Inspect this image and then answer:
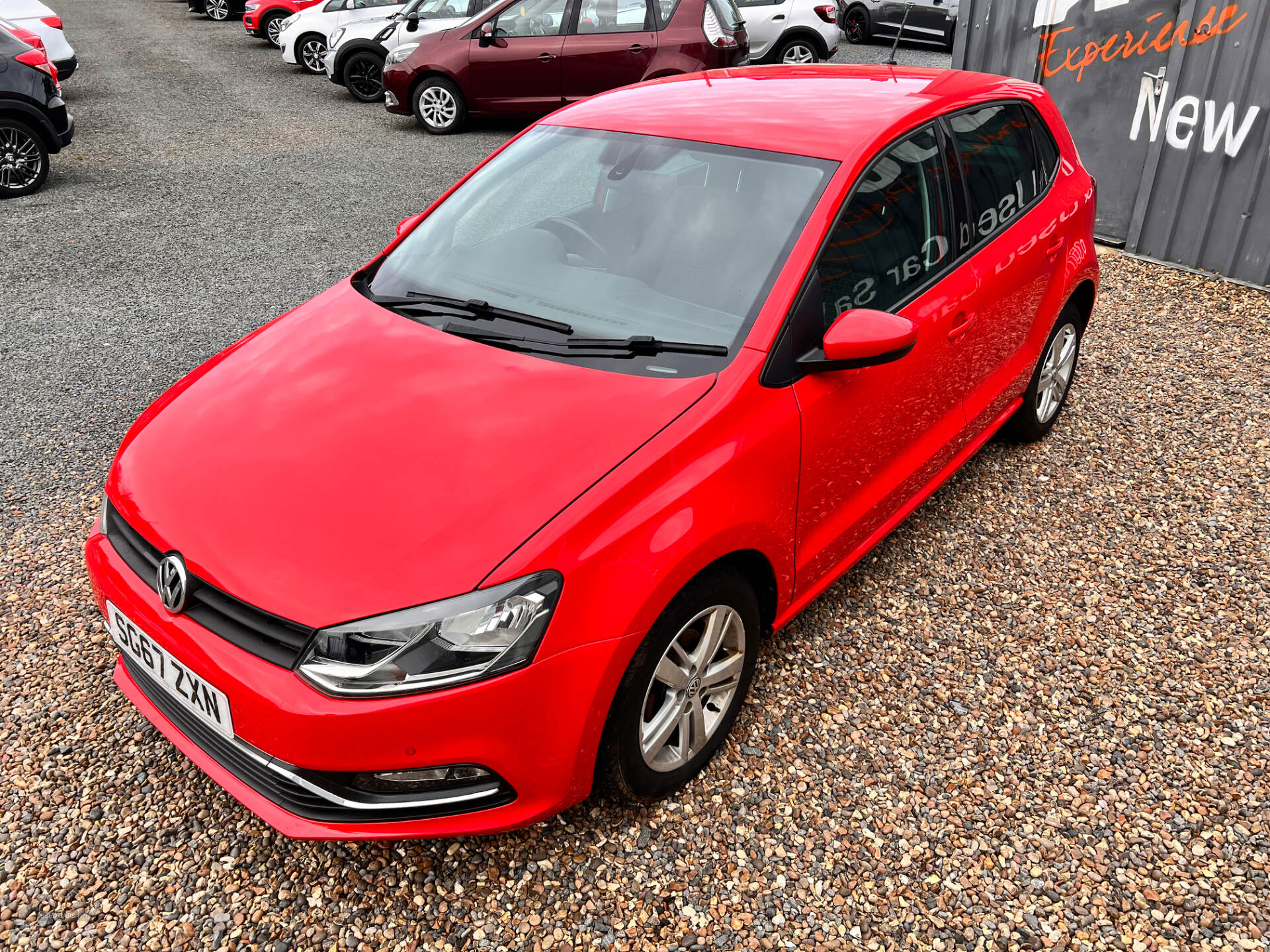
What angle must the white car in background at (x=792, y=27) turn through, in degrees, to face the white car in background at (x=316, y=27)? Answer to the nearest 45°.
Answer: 0° — it already faces it

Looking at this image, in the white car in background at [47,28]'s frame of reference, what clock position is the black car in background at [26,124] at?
The black car in background is roughly at 9 o'clock from the white car in background.

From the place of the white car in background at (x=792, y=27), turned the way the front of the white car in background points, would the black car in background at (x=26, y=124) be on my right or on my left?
on my left

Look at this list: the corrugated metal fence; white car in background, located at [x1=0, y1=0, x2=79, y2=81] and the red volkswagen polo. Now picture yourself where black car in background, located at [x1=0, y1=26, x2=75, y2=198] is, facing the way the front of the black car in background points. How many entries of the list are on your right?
1

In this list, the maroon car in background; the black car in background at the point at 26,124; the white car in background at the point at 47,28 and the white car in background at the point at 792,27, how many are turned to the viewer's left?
4

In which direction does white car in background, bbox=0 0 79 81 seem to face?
to the viewer's left

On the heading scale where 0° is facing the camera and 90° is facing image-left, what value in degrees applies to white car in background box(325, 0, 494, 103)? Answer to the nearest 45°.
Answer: approximately 45°

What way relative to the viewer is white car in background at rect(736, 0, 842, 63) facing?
to the viewer's left

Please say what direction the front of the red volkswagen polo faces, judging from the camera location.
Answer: facing the viewer and to the left of the viewer

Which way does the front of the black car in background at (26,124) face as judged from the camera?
facing to the left of the viewer

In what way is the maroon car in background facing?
to the viewer's left

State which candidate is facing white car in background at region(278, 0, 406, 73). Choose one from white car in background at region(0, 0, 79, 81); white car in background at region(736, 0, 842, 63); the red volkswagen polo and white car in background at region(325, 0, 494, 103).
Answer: white car in background at region(736, 0, 842, 63)

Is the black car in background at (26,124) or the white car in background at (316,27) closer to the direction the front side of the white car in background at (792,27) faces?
the white car in background

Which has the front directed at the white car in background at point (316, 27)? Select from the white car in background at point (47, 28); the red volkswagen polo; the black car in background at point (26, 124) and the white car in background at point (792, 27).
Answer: the white car in background at point (792, 27)

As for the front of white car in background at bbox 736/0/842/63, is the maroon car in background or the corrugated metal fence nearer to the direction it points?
the maroon car in background

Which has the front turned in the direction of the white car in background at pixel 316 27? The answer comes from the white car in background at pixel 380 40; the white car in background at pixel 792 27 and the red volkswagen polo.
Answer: the white car in background at pixel 792 27

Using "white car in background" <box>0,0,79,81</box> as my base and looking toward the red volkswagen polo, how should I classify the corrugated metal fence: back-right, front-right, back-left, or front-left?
front-left
